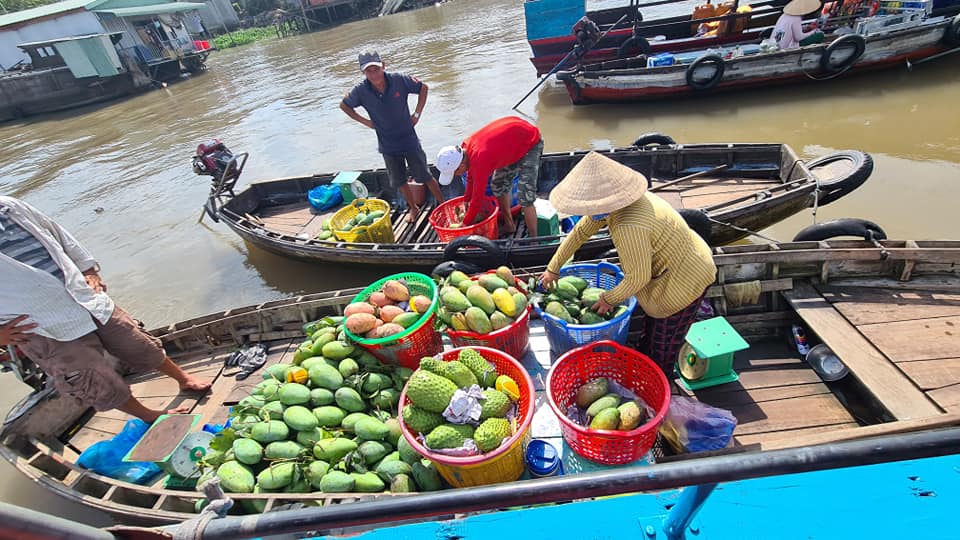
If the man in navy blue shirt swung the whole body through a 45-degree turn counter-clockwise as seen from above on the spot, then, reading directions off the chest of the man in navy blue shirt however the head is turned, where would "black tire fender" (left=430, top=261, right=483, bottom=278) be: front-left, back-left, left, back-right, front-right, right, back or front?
front-right

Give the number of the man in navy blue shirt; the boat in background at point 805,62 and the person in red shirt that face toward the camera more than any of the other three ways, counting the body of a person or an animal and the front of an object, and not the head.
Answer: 1

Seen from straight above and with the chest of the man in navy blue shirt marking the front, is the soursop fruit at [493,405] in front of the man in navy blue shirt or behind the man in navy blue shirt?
in front

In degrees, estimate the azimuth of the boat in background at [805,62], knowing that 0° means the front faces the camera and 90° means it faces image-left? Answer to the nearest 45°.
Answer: approximately 90°

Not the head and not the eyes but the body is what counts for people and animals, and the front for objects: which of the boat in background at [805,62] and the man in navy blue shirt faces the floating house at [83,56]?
the boat in background

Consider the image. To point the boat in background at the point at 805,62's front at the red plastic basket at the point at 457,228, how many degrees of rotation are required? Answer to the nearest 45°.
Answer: approximately 45° to its left

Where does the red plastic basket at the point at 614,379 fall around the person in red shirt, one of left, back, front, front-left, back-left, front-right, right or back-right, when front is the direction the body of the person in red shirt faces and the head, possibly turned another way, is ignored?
left

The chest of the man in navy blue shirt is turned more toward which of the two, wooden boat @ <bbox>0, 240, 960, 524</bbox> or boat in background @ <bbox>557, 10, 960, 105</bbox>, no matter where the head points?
the wooden boat

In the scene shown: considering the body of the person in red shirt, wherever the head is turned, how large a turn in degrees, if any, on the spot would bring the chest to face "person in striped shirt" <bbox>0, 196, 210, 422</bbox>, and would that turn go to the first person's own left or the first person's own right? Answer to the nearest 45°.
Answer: approximately 45° to the first person's own left

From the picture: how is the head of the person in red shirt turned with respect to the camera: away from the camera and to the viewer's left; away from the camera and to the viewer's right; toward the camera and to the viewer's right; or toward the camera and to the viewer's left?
toward the camera and to the viewer's left

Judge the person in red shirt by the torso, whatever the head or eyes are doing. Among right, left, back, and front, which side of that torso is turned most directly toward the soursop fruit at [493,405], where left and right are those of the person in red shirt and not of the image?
left

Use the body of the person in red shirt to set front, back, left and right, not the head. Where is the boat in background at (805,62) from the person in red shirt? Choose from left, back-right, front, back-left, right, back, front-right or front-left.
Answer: back-right

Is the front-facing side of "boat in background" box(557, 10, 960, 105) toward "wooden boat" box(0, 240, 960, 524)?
no

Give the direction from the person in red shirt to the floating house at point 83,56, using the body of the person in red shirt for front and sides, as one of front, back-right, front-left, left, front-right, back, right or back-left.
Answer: front-right

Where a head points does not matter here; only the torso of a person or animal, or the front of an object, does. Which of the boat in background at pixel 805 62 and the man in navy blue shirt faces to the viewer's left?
the boat in background

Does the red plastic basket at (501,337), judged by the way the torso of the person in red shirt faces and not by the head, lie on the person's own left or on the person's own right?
on the person's own left

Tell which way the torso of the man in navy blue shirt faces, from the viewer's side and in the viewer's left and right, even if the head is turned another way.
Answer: facing the viewer

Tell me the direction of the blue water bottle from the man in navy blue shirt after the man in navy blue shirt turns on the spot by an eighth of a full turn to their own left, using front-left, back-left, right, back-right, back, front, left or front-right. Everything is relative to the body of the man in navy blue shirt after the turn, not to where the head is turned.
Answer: front-right

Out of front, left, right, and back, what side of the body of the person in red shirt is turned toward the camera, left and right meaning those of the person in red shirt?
left
